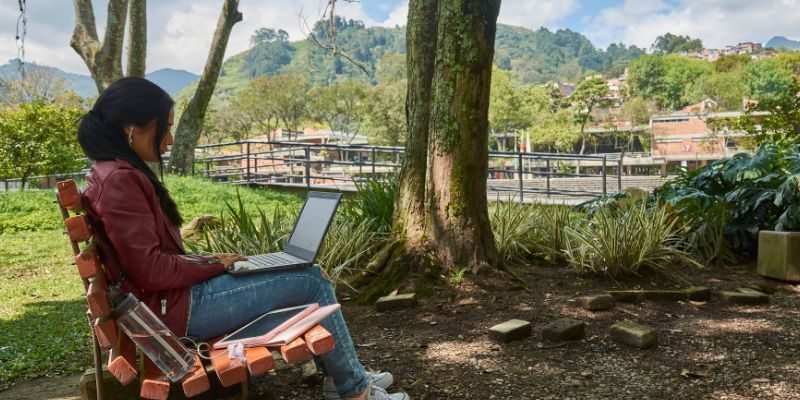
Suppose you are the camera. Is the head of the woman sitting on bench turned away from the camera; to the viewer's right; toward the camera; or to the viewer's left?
to the viewer's right

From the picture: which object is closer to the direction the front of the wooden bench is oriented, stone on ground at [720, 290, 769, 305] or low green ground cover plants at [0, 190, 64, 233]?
the stone on ground

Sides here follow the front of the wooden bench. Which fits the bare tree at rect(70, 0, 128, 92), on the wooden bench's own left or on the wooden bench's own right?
on the wooden bench's own left

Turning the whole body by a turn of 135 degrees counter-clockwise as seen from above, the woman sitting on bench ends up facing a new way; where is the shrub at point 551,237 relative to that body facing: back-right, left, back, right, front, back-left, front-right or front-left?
right

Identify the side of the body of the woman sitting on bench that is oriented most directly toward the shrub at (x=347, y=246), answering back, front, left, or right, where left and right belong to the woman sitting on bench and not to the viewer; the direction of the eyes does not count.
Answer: left

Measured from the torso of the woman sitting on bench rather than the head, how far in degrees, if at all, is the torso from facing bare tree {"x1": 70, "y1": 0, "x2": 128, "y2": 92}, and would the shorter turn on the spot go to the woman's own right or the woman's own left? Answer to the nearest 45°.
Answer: approximately 90° to the woman's own left

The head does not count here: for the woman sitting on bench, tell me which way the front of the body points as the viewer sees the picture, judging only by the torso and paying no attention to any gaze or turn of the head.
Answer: to the viewer's right

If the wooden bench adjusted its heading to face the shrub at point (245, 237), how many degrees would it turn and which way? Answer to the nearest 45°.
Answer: approximately 90° to its left

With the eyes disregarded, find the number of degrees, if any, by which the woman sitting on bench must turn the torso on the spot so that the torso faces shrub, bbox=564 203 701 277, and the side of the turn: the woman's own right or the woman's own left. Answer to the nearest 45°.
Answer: approximately 45° to the woman's own left

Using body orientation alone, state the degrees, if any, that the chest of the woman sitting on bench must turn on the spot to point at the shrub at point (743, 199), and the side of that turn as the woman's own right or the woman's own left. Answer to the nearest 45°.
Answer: approximately 45° to the woman's own left

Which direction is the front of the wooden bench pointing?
to the viewer's right

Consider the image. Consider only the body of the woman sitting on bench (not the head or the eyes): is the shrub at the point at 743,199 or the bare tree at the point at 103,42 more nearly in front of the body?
the shrub

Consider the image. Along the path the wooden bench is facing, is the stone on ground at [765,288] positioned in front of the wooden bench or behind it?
in front
